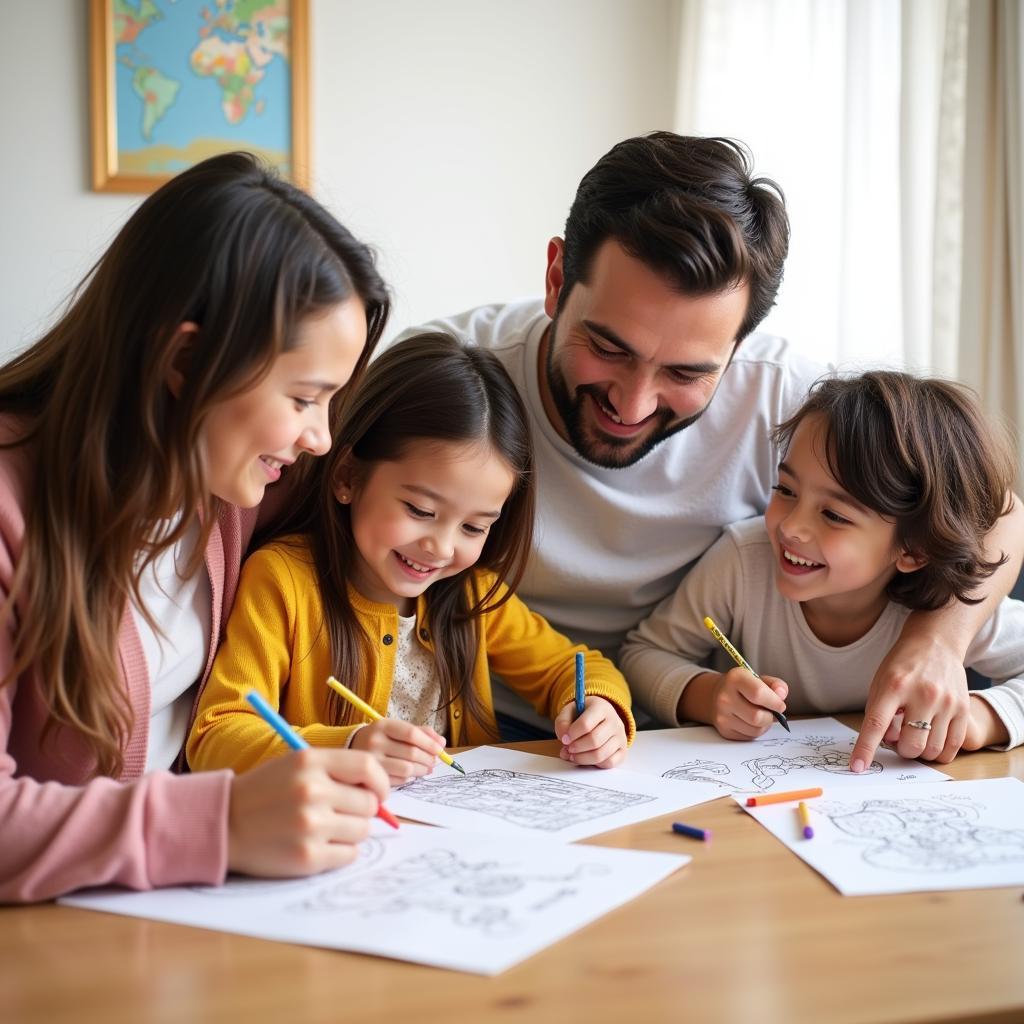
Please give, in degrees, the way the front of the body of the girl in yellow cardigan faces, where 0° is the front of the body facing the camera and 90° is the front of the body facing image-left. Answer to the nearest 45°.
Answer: approximately 315°

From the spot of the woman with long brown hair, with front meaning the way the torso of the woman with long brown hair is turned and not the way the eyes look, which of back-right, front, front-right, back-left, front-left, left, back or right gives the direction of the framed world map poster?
left

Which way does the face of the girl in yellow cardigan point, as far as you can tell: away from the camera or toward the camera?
toward the camera

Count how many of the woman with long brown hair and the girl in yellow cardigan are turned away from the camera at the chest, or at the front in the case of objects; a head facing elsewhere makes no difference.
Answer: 0

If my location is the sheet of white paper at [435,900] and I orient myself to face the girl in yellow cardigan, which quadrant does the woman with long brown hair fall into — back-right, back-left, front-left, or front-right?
front-left

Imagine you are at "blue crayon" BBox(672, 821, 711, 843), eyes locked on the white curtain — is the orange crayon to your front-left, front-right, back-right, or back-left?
front-right

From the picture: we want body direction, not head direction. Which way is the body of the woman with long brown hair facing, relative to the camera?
to the viewer's right

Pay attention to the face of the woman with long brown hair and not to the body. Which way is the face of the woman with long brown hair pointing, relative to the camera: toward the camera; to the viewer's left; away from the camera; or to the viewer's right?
to the viewer's right
